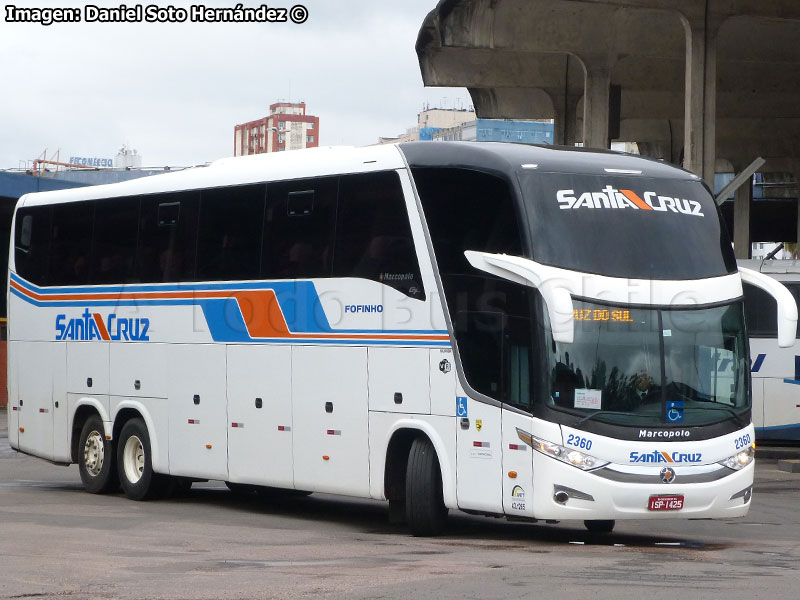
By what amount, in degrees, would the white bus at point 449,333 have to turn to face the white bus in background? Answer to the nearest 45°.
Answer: approximately 90° to its left

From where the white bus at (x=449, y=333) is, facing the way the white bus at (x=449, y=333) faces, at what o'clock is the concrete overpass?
The concrete overpass is roughly at 8 o'clock from the white bus.

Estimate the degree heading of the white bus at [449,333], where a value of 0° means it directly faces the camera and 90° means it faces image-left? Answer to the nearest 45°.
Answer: approximately 315°
